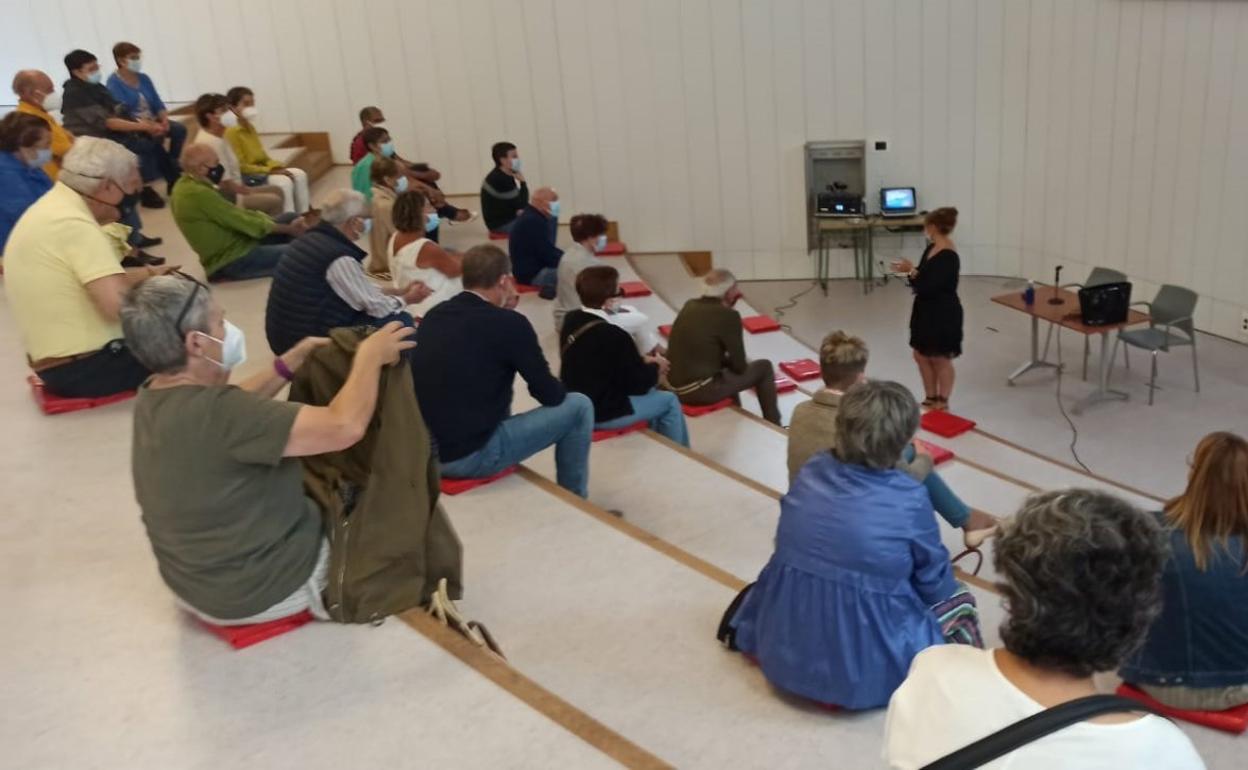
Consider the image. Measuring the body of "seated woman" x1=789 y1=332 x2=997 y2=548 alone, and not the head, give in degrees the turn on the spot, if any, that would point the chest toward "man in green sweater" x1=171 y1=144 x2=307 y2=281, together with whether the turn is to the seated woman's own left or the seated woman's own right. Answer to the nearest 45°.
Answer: approximately 90° to the seated woman's own left

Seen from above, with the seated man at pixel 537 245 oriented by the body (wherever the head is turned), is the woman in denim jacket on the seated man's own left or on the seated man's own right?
on the seated man's own right

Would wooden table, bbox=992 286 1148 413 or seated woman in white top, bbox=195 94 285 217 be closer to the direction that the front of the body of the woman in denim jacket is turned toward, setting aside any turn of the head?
the wooden table

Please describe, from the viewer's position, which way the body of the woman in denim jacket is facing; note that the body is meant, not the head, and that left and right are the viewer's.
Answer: facing away from the viewer

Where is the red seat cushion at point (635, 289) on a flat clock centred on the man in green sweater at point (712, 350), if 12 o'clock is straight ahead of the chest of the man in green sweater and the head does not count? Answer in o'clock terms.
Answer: The red seat cushion is roughly at 10 o'clock from the man in green sweater.

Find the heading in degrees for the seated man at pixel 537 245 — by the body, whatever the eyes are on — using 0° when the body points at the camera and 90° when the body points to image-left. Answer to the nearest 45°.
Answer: approximately 270°

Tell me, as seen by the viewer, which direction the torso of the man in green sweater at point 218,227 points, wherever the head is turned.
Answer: to the viewer's right

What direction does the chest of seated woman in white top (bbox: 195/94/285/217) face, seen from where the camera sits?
to the viewer's right

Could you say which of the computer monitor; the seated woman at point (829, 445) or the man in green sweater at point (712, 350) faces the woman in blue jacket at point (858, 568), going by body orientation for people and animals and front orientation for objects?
the computer monitor

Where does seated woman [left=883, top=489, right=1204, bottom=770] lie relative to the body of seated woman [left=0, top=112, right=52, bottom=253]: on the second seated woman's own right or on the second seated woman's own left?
on the second seated woman's own right

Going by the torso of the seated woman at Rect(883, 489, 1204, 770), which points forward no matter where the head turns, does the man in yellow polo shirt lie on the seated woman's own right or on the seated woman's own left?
on the seated woman's own left

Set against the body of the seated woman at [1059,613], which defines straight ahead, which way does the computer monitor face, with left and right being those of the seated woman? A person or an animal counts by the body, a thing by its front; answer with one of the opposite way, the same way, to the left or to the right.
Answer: the opposite way
